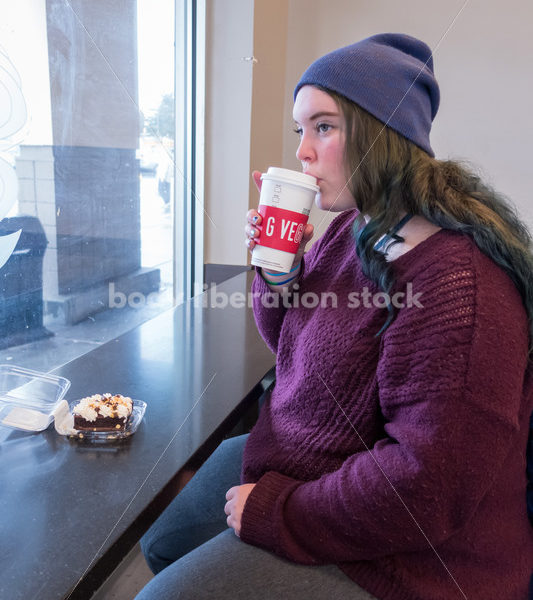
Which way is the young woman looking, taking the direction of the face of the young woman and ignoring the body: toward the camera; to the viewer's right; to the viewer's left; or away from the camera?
to the viewer's left

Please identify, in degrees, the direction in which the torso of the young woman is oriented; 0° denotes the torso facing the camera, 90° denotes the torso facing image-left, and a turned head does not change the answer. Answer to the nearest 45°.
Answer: approximately 45°
